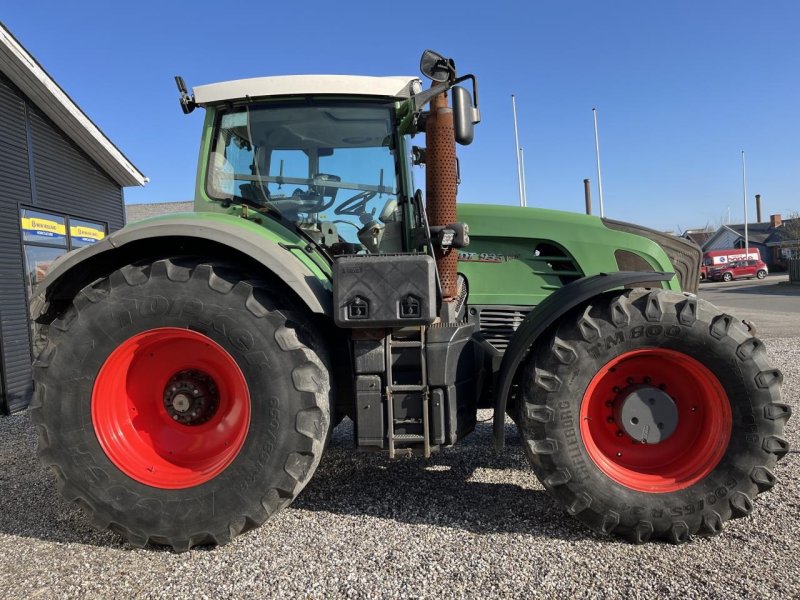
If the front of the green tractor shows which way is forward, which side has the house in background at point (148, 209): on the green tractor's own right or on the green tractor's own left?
on the green tractor's own left

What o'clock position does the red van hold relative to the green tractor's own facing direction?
The red van is roughly at 10 o'clock from the green tractor.

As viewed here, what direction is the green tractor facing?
to the viewer's right

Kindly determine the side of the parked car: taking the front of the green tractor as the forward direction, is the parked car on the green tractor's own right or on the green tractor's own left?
on the green tractor's own left

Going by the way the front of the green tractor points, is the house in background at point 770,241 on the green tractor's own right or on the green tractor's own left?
on the green tractor's own left
